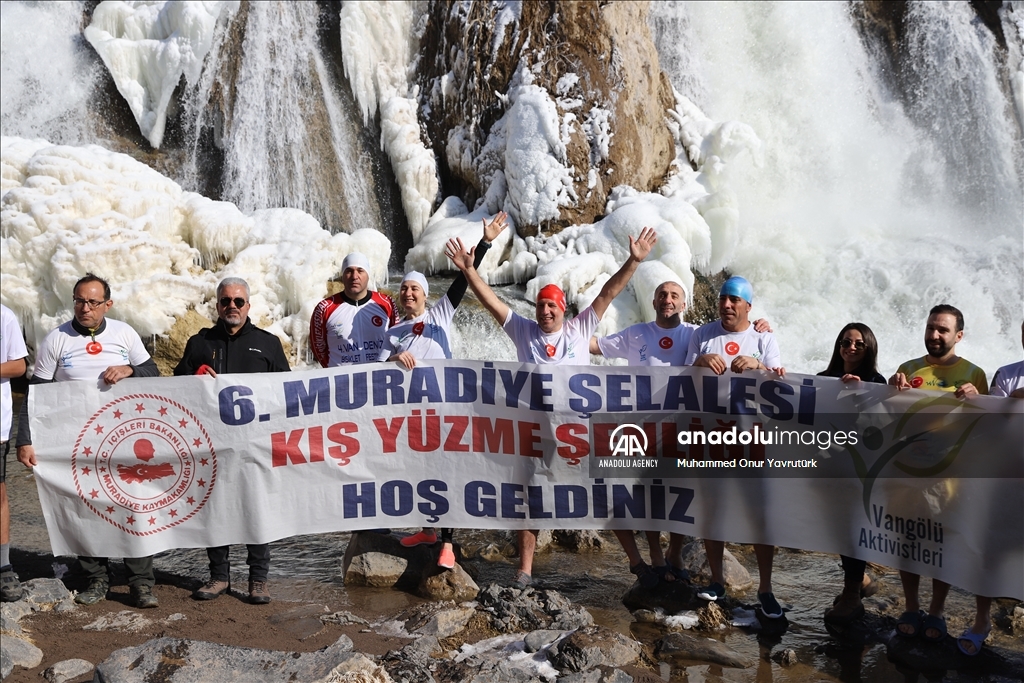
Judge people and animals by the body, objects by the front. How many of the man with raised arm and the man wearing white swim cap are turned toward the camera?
2

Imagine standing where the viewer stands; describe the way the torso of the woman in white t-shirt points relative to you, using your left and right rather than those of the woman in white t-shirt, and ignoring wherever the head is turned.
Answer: facing the viewer

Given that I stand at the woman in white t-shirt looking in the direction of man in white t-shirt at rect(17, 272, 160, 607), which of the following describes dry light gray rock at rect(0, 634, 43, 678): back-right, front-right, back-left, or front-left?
front-left

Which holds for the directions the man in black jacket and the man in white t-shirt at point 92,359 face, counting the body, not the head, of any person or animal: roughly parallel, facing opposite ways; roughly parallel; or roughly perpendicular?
roughly parallel

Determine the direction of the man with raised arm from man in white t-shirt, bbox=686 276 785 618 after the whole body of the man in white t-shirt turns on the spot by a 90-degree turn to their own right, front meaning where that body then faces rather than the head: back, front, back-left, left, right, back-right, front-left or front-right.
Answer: front

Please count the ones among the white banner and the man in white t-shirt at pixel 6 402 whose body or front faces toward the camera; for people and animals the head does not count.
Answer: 2

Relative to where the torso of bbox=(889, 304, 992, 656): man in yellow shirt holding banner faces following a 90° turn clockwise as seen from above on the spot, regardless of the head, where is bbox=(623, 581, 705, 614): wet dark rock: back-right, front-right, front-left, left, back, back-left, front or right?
front

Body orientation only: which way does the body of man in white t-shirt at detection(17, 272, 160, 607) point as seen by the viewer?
toward the camera

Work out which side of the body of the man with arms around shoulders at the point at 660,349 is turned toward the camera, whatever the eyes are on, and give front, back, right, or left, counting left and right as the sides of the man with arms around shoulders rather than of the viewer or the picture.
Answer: front

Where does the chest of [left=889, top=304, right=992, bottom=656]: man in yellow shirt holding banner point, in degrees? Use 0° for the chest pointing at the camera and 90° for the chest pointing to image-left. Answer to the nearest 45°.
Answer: approximately 0°

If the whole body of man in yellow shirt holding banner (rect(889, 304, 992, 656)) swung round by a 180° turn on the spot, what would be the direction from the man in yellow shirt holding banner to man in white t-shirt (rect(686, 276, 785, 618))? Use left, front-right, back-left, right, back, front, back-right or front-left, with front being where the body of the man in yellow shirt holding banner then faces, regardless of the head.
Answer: left

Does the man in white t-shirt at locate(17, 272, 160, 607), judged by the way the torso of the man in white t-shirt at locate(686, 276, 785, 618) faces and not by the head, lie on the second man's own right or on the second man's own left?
on the second man's own right

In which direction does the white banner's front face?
toward the camera

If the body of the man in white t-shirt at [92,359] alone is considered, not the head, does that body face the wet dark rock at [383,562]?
no

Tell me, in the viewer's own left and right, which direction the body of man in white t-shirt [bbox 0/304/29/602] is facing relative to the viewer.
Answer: facing the viewer

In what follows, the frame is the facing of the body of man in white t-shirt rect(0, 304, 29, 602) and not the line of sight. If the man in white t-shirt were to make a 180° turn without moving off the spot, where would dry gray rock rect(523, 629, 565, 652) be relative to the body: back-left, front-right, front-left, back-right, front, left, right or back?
back-right

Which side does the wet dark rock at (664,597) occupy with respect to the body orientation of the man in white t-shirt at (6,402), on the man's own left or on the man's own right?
on the man's own left

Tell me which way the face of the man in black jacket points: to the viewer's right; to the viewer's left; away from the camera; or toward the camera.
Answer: toward the camera
